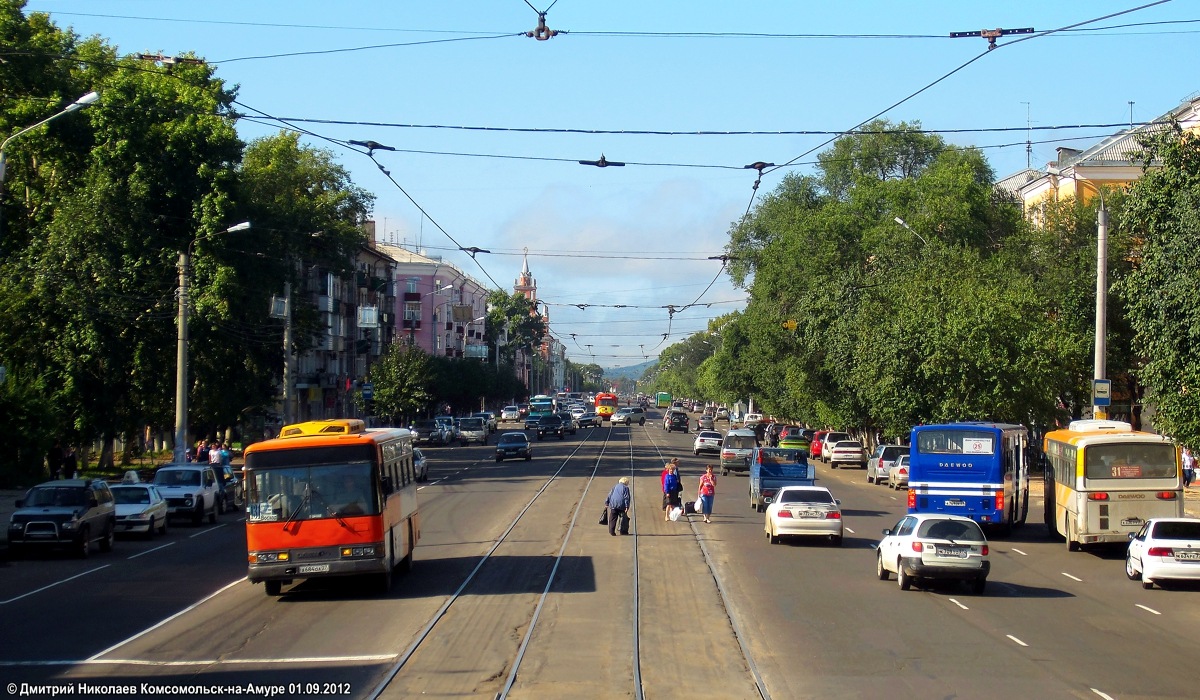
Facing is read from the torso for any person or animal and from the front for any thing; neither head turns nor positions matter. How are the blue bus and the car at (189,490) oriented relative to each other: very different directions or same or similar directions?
very different directions

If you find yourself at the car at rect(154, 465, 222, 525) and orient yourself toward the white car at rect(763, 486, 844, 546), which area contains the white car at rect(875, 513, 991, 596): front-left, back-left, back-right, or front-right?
front-right

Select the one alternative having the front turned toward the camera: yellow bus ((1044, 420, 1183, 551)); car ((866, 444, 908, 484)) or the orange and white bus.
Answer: the orange and white bus

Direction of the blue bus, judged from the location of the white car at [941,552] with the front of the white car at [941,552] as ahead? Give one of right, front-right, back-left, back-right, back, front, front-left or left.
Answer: front-right

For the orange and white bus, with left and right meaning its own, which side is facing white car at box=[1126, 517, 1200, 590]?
left

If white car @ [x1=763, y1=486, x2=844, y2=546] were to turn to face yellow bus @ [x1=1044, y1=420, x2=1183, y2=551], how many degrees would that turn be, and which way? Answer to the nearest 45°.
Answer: approximately 90° to its right

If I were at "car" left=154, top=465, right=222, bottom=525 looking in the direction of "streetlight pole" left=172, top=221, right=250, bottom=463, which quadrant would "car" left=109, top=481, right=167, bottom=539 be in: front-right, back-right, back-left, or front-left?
back-left

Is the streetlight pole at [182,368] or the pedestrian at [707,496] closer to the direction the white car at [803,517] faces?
the pedestrian

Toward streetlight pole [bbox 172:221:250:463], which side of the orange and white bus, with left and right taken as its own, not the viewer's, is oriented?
back

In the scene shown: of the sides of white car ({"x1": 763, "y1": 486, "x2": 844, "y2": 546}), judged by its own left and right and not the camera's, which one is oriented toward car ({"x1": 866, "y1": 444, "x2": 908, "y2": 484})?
front

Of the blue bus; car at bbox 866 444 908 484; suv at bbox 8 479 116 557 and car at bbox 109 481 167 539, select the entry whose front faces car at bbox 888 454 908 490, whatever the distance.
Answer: the blue bus

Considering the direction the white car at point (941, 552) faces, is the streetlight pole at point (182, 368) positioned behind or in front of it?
in front

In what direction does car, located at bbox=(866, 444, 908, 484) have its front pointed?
away from the camera

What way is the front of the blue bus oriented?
away from the camera

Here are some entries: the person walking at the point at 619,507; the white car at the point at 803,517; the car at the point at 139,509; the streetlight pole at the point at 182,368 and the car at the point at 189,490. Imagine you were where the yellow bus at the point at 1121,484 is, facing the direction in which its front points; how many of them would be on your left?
5

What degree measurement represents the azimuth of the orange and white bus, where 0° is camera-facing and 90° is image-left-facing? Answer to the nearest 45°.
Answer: approximately 0°

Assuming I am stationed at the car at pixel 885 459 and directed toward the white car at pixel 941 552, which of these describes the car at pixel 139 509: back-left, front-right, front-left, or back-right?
front-right

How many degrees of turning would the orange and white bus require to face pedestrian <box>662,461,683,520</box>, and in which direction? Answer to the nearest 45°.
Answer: approximately 135° to its left

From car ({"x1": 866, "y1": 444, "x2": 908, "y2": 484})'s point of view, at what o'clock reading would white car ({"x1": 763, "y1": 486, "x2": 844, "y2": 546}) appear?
The white car is roughly at 6 o'clock from the car.

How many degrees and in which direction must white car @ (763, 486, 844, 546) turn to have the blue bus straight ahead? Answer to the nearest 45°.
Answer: approximately 45° to its right

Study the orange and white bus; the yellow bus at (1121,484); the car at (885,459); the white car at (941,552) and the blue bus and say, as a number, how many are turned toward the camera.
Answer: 1

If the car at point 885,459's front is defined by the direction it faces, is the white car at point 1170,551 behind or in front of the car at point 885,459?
behind
